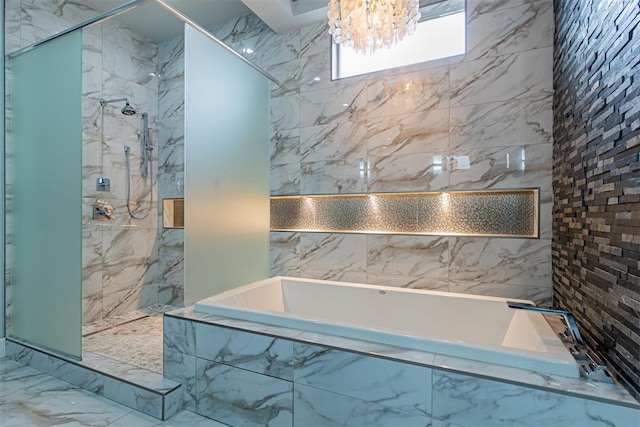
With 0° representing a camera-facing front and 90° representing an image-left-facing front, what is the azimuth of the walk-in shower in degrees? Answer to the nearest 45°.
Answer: approximately 45°

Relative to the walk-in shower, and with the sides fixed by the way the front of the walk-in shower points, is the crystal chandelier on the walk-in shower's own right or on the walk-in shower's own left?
on the walk-in shower's own left

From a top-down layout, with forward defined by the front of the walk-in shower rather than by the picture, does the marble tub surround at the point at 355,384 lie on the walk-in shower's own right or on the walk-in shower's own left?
on the walk-in shower's own left

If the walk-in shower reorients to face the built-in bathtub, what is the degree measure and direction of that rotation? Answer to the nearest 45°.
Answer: approximately 90° to its left
